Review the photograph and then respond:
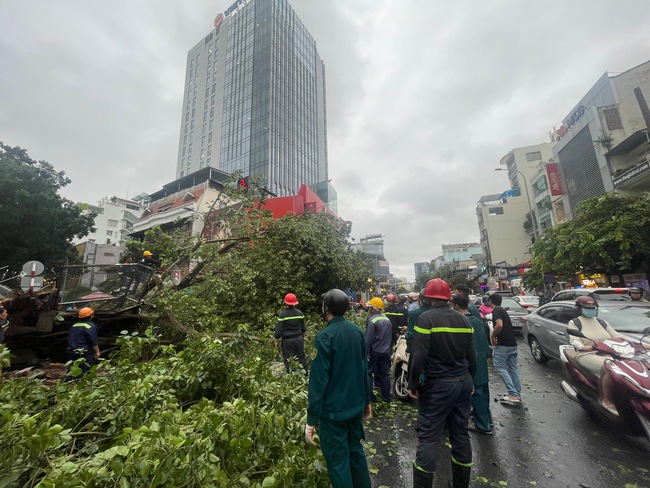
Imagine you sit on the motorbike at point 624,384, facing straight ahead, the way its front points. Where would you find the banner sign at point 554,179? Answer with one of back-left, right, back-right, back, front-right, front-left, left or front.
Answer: back-left

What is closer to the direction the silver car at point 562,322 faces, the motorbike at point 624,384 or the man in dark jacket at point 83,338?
the motorbike

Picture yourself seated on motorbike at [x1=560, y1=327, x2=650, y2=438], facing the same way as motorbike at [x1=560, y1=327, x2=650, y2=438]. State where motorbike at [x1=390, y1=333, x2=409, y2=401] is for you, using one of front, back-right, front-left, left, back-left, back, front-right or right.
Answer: back-right

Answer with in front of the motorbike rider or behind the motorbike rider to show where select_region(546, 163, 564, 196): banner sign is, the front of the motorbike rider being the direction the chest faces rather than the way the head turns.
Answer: behind

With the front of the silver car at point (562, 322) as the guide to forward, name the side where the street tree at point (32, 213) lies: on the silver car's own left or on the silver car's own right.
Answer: on the silver car's own right

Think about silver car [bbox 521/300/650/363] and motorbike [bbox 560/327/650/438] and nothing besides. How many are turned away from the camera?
0

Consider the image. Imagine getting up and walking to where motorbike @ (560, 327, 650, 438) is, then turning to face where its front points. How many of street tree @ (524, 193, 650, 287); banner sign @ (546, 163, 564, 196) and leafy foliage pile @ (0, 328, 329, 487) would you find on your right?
1

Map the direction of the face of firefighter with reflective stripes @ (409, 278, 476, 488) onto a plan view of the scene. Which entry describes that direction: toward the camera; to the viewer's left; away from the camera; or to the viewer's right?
away from the camera

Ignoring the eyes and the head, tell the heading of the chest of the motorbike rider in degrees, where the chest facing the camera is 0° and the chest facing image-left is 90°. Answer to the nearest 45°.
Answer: approximately 315°
